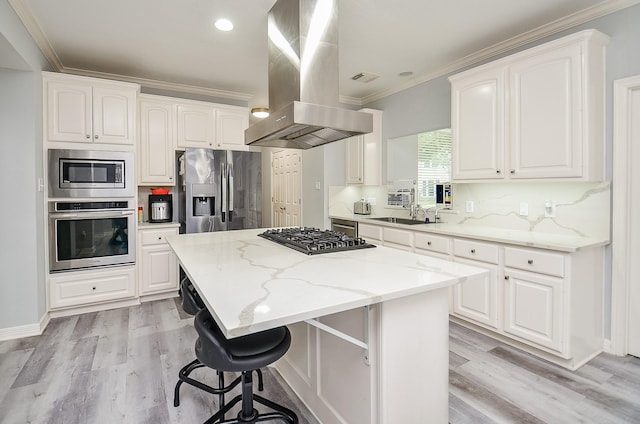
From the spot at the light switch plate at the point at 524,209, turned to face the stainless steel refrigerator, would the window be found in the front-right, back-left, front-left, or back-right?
front-right

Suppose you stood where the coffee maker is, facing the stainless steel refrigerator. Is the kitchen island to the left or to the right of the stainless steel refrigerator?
right

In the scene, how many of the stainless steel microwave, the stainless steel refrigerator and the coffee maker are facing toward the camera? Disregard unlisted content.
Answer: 3

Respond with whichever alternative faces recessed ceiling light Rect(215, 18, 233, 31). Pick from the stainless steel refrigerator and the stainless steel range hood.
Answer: the stainless steel refrigerator

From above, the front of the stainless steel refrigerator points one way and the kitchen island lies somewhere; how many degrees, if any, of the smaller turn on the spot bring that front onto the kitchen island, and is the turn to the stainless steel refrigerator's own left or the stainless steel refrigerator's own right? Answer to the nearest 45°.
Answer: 0° — it already faces it

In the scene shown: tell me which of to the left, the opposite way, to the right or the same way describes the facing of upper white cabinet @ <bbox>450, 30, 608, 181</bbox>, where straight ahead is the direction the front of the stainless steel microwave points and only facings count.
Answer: to the right

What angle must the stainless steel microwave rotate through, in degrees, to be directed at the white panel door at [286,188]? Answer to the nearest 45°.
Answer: approximately 135° to its left

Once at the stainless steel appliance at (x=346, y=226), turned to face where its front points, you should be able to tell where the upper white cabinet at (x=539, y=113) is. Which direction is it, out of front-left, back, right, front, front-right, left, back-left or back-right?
left

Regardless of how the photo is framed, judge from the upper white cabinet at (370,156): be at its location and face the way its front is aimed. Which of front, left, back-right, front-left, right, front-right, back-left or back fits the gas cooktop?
front-left

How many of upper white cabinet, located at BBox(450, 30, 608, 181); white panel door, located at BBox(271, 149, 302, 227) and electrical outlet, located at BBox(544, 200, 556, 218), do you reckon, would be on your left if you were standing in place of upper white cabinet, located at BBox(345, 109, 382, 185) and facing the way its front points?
2

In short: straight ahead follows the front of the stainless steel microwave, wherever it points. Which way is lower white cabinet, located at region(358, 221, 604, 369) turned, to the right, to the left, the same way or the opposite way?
to the right

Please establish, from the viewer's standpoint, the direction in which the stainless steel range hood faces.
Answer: facing the viewer and to the left of the viewer

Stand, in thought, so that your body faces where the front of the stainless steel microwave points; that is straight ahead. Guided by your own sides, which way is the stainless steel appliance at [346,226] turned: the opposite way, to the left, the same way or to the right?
to the right

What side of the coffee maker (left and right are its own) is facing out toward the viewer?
front

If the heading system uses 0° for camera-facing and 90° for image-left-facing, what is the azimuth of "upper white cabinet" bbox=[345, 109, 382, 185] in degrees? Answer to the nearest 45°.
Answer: approximately 45°

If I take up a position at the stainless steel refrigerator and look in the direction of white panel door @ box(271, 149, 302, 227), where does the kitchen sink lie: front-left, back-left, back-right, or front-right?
front-right

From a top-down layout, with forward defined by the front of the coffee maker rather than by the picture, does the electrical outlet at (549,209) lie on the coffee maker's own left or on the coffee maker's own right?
on the coffee maker's own left

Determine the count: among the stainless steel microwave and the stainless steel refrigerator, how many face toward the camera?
2

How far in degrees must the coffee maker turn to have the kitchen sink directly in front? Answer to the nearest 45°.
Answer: approximately 90° to its left

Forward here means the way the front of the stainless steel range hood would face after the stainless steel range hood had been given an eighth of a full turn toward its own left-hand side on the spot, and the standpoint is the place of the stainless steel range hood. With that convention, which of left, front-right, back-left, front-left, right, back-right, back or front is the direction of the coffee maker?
back-right

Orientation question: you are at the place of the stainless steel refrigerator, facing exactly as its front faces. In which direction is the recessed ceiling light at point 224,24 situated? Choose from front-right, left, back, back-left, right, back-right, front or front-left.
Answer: front

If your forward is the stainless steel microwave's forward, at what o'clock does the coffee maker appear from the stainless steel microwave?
The coffee maker is roughly at 8 o'clock from the stainless steel microwave.
